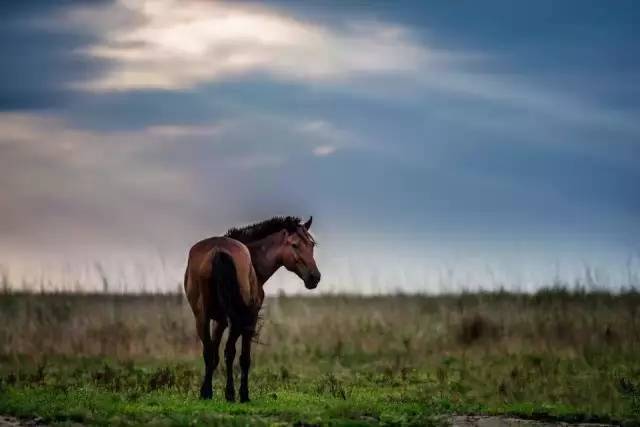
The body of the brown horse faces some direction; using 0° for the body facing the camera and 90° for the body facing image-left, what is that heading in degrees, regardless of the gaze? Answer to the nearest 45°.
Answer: approximately 180°
